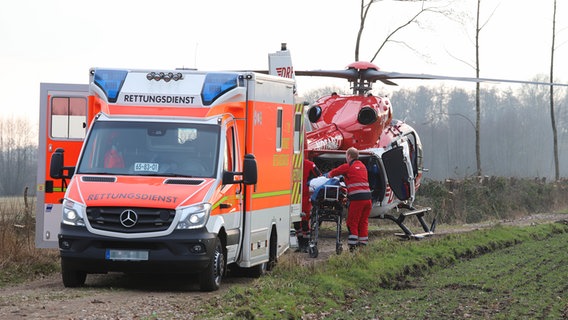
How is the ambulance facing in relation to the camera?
toward the camera

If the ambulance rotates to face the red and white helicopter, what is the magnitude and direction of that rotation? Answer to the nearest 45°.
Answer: approximately 135° to its left

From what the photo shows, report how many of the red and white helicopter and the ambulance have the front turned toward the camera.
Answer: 1

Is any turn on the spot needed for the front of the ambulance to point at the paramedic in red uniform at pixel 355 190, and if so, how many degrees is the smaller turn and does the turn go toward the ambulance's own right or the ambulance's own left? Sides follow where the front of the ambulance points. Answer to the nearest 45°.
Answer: approximately 135° to the ambulance's own left

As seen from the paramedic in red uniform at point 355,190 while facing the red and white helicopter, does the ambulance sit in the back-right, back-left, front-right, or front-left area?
back-left

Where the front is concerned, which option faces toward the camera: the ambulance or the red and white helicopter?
the ambulance
